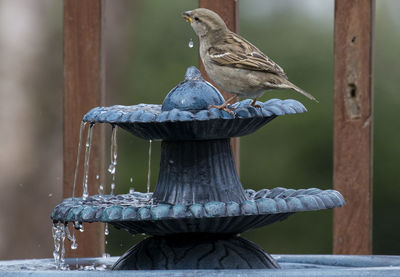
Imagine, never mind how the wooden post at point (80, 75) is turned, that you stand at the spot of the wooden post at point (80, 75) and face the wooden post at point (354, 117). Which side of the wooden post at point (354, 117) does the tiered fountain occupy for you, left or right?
right

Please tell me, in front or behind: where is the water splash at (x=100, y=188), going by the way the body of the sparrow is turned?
in front

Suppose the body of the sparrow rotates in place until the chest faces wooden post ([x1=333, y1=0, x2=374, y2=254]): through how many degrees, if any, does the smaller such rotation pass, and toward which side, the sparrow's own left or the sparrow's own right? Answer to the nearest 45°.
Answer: approximately 135° to the sparrow's own right

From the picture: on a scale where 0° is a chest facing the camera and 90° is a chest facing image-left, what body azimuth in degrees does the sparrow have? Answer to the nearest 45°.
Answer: approximately 90°

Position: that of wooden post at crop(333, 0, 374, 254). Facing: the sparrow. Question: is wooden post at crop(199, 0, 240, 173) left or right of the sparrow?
right
